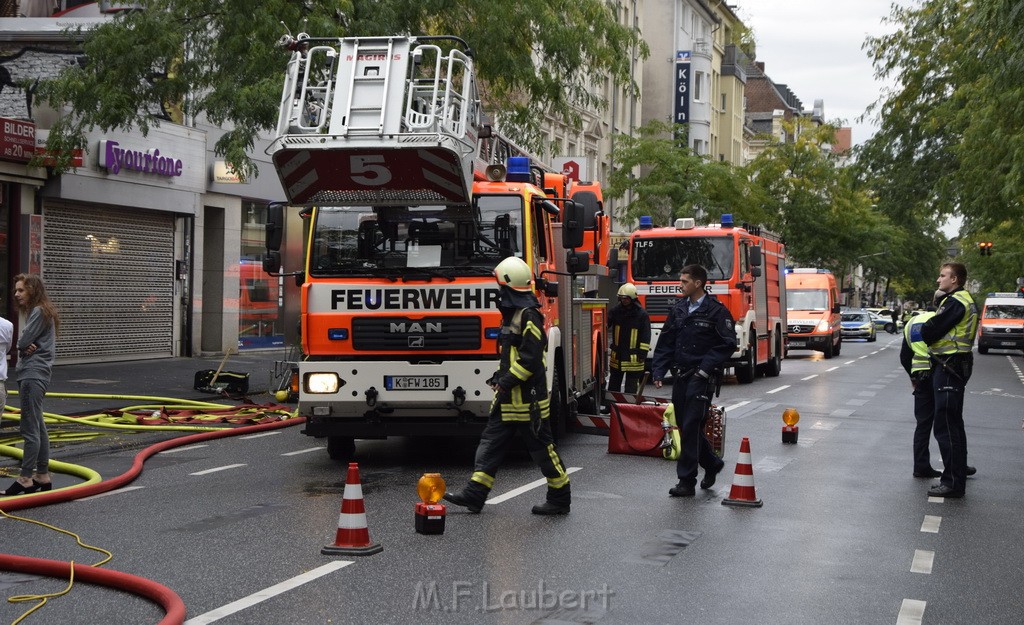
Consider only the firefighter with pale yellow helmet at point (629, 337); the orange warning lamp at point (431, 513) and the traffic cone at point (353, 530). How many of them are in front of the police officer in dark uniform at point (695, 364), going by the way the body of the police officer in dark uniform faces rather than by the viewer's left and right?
2

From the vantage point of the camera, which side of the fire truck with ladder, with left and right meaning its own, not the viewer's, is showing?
front

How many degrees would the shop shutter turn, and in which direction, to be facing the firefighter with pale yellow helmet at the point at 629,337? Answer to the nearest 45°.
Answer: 0° — it already faces them

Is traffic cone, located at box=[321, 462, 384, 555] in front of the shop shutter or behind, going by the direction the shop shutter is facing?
in front

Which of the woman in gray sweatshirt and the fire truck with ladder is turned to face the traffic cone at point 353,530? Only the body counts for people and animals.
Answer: the fire truck with ladder

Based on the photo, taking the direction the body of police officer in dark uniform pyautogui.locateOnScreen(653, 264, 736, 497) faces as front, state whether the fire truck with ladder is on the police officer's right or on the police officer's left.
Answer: on the police officer's right

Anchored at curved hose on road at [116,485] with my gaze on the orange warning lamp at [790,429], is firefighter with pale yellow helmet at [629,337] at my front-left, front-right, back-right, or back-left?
front-left

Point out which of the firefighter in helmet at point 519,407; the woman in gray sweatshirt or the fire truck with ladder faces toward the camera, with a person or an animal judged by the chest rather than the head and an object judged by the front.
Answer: the fire truck with ladder

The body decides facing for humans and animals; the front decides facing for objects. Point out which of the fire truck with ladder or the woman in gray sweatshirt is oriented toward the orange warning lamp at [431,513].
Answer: the fire truck with ladder

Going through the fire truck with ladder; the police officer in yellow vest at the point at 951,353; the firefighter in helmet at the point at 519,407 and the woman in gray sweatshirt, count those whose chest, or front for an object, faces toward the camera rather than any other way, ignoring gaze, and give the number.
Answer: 1

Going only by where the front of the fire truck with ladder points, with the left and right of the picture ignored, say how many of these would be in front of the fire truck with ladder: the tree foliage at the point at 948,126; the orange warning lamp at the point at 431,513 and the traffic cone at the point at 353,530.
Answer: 2
